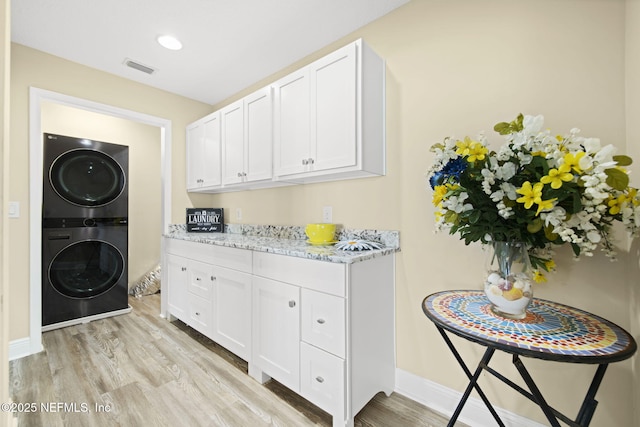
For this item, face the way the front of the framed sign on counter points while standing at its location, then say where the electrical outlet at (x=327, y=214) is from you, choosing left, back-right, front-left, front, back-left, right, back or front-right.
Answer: front-left

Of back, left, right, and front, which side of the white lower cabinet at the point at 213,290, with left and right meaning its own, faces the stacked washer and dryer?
right

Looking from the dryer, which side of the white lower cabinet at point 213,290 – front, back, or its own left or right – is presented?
right

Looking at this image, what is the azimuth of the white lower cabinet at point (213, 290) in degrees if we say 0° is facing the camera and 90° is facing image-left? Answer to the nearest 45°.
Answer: approximately 45°

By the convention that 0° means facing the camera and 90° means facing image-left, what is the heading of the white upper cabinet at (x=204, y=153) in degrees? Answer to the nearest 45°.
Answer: approximately 45°

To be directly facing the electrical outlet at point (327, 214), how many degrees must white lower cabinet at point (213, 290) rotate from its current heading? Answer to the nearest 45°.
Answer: approximately 90° to its left

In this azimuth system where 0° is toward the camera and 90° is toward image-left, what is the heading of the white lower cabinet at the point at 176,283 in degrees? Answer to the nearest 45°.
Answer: approximately 45°

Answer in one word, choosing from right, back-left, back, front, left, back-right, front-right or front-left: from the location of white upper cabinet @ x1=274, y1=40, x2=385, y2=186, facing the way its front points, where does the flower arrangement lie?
left

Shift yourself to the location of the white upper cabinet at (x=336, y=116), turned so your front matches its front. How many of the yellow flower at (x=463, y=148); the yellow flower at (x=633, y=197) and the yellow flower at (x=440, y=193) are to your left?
3

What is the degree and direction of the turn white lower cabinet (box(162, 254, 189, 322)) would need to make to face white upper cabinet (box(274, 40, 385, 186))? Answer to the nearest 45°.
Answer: approximately 90° to its left

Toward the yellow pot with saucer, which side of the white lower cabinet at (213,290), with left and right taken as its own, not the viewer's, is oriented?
left

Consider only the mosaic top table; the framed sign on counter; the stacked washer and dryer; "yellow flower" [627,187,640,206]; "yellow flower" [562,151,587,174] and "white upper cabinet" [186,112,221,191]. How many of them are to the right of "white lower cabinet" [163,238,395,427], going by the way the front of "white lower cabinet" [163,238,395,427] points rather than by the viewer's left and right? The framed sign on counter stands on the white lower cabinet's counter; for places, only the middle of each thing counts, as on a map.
3

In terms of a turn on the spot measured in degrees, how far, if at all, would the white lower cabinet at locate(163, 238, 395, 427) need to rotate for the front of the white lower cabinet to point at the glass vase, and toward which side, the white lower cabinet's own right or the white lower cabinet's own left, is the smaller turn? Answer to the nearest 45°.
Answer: approximately 90° to the white lower cabinet's own left
